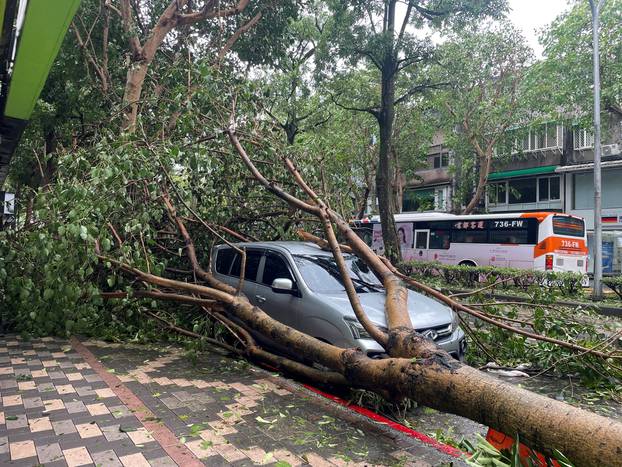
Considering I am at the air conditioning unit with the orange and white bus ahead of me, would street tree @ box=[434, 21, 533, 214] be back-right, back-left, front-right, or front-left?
front-right

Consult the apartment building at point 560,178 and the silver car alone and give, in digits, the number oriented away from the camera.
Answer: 0

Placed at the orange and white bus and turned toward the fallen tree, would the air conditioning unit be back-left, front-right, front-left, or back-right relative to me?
back-left

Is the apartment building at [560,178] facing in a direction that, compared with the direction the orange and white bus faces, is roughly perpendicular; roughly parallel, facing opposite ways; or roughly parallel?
roughly perpendicular

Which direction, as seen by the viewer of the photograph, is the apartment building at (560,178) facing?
facing the viewer and to the left of the viewer

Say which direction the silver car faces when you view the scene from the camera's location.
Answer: facing the viewer and to the right of the viewer

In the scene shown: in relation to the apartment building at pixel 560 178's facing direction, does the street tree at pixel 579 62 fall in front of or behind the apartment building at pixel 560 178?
in front

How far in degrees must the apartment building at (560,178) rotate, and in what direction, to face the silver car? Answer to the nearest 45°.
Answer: approximately 45° to its left

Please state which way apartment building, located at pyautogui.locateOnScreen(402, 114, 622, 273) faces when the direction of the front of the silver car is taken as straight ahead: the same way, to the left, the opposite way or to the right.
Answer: to the right
